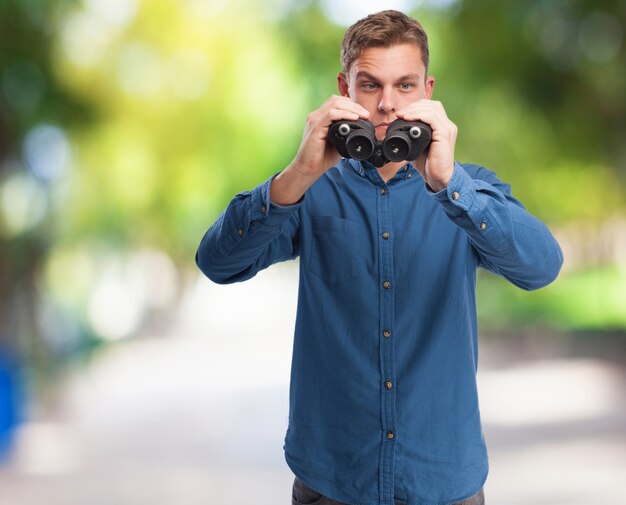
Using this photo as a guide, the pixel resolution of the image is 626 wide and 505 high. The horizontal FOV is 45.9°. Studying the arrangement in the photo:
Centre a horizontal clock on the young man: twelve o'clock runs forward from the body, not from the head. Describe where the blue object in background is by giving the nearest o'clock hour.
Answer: The blue object in background is roughly at 5 o'clock from the young man.

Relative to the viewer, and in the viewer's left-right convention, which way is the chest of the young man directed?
facing the viewer

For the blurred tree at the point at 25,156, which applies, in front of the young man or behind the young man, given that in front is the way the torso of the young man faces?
behind
